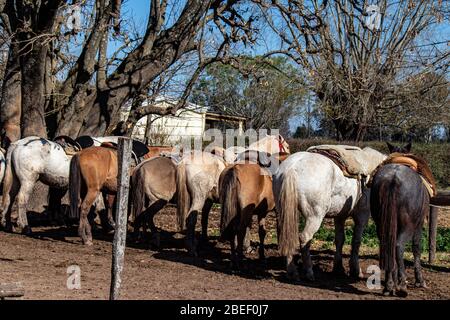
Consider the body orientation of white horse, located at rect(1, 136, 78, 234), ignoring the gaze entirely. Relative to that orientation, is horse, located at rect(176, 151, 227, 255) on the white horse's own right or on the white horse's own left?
on the white horse's own right

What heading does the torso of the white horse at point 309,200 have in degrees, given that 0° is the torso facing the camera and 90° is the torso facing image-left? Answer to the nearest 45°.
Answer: approximately 225°

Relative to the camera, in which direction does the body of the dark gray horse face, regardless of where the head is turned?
away from the camera

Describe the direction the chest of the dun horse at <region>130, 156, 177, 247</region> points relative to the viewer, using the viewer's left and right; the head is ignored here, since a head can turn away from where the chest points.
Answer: facing away from the viewer and to the right of the viewer

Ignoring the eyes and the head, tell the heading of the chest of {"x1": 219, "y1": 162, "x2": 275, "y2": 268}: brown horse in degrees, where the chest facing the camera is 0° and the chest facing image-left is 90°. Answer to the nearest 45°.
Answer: approximately 225°

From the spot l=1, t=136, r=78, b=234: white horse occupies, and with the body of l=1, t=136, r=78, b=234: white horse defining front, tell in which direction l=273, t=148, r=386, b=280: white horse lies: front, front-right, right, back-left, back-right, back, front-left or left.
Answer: right

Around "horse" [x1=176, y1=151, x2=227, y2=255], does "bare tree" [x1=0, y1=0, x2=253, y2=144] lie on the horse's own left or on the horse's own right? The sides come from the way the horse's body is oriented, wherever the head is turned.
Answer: on the horse's own left

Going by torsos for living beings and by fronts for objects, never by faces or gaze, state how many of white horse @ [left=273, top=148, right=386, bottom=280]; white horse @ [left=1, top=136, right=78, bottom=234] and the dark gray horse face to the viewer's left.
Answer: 0

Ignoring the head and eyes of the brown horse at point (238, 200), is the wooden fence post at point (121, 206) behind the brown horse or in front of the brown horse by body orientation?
behind

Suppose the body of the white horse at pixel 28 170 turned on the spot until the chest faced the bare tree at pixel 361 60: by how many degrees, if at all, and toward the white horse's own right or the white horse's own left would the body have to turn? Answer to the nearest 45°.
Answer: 0° — it already faces it

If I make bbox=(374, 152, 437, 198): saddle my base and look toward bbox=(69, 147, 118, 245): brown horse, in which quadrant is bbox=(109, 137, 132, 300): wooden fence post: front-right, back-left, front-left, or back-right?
front-left
